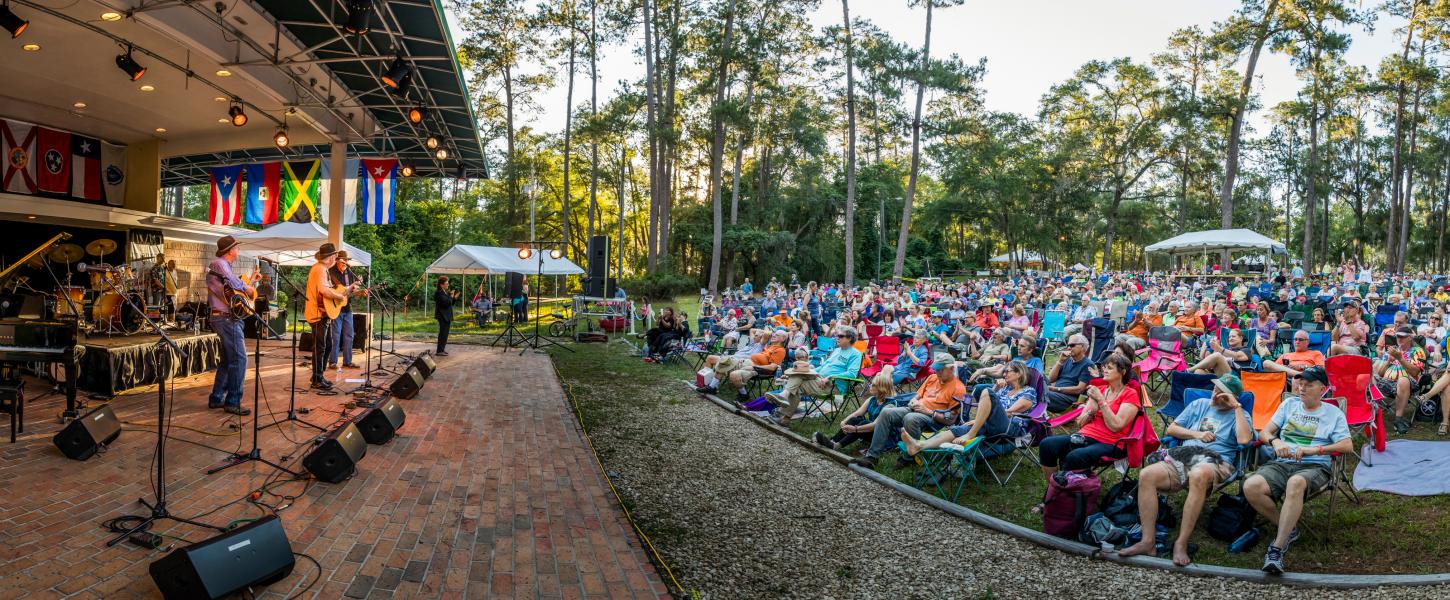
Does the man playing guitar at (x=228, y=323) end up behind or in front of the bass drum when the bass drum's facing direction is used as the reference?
in front

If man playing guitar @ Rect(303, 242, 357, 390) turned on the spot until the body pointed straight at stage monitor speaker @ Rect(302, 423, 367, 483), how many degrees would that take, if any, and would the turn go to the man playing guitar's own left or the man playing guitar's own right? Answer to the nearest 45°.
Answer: approximately 90° to the man playing guitar's own right

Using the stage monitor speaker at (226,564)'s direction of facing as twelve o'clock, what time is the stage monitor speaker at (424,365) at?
the stage monitor speaker at (424,365) is roughly at 2 o'clock from the stage monitor speaker at (226,564).

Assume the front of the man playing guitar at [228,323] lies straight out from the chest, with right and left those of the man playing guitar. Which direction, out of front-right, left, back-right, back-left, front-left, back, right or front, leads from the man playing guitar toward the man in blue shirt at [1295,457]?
front-right

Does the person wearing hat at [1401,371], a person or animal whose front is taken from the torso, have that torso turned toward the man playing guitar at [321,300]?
yes

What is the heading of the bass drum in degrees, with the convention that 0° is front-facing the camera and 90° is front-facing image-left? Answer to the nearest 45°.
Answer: approximately 315°

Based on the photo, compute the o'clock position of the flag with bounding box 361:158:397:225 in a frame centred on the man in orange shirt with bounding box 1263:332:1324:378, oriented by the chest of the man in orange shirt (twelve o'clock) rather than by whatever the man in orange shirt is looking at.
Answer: The flag is roughly at 1 o'clock from the man in orange shirt.

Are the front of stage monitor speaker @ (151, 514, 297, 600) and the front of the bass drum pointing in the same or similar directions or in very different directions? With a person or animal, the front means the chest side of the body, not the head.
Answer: very different directions

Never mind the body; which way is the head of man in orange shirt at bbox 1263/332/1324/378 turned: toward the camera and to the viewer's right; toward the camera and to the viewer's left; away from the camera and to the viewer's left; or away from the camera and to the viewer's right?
toward the camera and to the viewer's left

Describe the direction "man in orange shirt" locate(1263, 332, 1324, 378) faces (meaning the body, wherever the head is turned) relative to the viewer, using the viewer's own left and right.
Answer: facing the viewer and to the left of the viewer

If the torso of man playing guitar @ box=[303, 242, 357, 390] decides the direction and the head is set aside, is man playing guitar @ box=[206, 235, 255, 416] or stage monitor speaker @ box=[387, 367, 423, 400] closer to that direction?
the stage monitor speaker

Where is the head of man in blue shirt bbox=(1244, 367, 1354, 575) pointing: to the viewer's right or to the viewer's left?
to the viewer's left

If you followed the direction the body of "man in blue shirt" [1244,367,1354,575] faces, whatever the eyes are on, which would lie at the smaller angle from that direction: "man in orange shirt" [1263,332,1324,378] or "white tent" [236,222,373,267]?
the white tent

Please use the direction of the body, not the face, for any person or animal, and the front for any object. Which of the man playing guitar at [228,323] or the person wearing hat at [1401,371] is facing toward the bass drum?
the person wearing hat

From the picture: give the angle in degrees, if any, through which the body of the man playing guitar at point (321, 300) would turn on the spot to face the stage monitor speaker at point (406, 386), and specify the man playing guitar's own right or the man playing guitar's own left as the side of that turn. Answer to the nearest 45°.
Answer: approximately 45° to the man playing guitar's own right

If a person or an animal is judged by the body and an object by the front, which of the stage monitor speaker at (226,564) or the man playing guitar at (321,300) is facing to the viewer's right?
the man playing guitar

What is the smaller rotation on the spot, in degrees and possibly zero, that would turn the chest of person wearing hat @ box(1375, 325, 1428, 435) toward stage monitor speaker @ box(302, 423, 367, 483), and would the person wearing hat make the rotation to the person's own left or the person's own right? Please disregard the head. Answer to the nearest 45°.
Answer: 0° — they already face it

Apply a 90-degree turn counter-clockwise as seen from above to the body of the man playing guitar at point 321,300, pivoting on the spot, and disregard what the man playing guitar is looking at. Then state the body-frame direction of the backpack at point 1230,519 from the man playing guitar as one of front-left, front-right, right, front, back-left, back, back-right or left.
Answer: back-right
